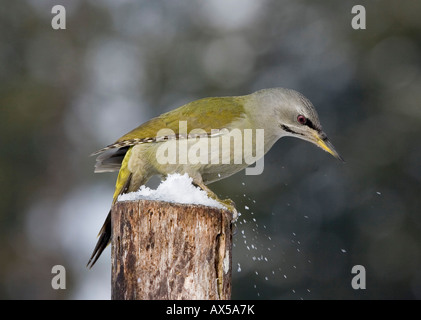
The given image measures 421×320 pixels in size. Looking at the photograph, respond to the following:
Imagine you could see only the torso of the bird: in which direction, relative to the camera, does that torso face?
to the viewer's right
